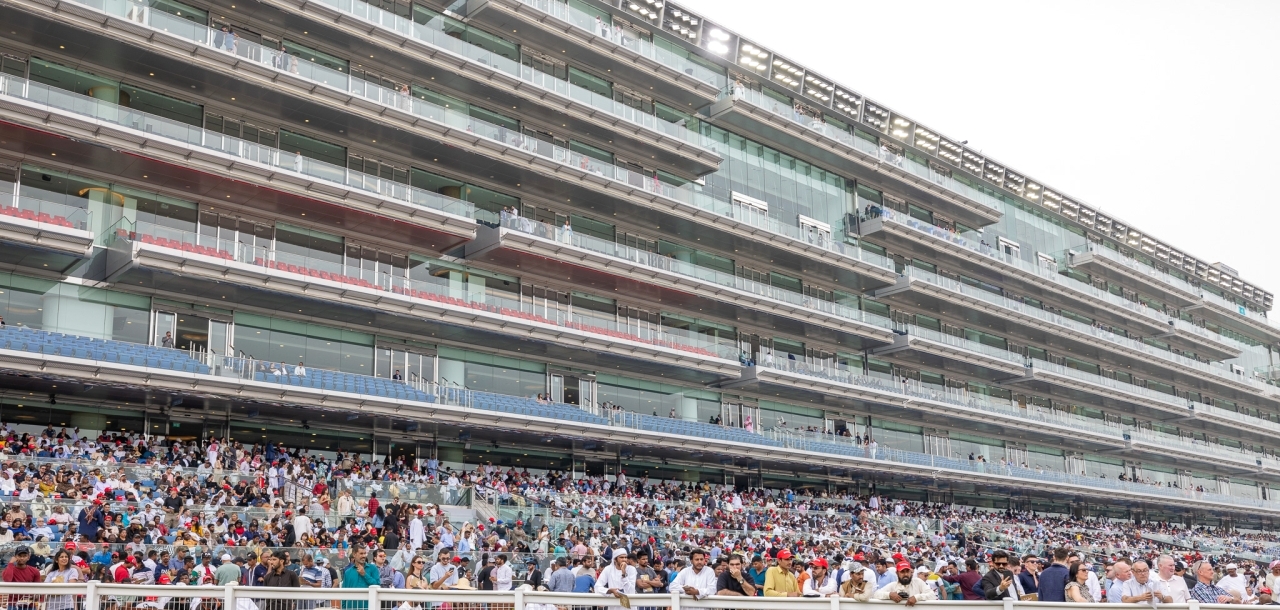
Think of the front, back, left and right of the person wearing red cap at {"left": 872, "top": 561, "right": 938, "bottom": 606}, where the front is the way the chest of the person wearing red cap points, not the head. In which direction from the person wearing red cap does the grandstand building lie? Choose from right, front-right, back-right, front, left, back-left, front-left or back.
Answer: back-right

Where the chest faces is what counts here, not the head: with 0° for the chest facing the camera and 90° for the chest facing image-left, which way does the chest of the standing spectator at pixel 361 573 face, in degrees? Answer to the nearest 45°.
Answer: approximately 0°

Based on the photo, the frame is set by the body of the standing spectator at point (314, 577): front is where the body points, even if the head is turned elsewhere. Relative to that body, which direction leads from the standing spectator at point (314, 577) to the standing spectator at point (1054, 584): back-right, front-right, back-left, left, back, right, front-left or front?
left

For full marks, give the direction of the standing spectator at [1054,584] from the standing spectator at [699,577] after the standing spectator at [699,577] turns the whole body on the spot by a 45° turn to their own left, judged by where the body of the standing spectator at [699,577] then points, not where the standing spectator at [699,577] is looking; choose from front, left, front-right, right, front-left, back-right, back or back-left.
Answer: front-left

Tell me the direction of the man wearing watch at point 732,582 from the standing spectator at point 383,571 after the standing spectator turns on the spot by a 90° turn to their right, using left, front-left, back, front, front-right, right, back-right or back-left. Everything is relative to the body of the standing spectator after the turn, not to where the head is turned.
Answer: back

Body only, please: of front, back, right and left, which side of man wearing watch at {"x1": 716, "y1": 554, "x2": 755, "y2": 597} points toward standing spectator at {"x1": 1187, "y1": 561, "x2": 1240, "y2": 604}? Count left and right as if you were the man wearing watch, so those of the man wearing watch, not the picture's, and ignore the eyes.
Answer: left

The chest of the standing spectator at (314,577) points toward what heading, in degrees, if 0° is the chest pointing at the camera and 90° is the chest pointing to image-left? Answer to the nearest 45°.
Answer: approximately 45°

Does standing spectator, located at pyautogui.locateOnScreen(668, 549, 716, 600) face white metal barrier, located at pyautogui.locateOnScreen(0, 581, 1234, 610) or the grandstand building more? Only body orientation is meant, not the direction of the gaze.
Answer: the white metal barrier
